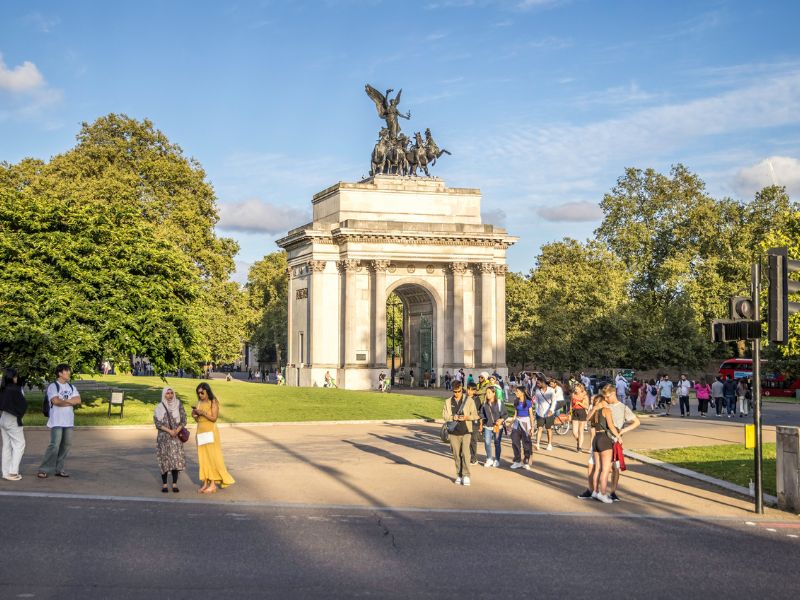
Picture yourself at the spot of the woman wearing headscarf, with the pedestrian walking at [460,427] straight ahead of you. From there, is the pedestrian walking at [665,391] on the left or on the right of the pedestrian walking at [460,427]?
left

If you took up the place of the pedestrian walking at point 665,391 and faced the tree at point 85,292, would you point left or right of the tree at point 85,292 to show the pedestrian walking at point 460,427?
left

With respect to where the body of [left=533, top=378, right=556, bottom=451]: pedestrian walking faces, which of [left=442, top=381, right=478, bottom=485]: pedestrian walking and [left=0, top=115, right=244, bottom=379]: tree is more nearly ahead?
the pedestrian walking

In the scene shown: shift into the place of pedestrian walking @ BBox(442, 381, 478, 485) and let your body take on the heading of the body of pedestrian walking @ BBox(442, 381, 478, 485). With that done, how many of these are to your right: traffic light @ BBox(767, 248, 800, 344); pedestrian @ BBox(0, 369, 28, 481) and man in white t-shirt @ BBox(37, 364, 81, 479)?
2

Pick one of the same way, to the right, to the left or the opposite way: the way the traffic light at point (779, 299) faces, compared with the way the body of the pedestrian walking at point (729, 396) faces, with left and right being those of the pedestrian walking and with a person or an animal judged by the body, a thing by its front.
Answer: to the right
